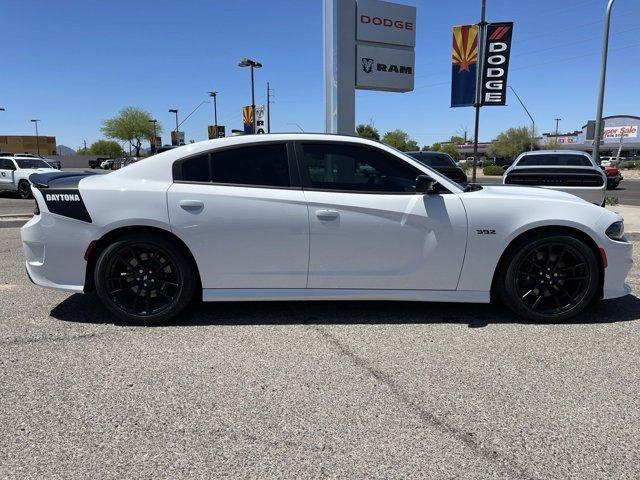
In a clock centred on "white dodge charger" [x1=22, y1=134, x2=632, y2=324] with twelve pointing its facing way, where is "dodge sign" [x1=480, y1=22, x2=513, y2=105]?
The dodge sign is roughly at 10 o'clock from the white dodge charger.

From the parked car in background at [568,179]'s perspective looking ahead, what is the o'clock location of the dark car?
The dark car is roughly at 9 o'clock from the parked car in background.

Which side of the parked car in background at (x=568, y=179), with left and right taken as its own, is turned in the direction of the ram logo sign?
left

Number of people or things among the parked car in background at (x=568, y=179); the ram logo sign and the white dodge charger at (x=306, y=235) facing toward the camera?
1

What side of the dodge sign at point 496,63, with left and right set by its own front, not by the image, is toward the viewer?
front

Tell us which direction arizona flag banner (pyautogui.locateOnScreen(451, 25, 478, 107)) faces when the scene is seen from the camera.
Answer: facing the viewer

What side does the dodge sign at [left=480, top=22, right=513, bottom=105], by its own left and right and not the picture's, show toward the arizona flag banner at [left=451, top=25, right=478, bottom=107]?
right

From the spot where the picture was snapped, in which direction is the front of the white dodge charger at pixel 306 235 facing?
facing to the right of the viewer

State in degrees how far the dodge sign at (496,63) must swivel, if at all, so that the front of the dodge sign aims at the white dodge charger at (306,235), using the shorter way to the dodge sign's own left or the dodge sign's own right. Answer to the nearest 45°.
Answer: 0° — it already faces it

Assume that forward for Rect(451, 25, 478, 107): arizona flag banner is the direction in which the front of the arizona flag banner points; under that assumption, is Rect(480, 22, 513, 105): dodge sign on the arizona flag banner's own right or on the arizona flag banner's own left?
on the arizona flag banner's own left

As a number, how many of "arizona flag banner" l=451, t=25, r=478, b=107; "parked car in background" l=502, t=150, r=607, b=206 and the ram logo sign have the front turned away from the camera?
1

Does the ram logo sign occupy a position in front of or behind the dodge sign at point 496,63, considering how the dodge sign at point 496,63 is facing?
in front

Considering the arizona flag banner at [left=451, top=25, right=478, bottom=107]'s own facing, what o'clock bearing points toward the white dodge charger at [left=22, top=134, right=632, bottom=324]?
The white dodge charger is roughly at 12 o'clock from the arizona flag banner.

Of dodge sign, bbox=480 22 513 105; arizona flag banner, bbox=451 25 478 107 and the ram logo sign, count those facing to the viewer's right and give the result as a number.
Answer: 0

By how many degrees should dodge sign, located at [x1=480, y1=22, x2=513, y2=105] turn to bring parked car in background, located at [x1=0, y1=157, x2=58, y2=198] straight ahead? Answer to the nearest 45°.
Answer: approximately 90° to its right

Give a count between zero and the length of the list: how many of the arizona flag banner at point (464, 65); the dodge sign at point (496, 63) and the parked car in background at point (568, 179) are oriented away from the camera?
1

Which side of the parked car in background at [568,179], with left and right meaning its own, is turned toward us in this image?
back

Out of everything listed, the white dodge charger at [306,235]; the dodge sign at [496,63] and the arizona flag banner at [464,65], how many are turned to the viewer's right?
1

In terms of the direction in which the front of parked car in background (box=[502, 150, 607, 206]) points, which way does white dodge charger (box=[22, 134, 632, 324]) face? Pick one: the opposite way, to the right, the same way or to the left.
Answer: to the right
